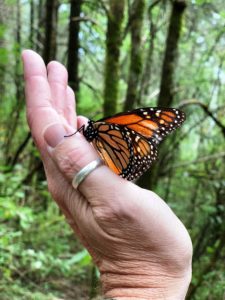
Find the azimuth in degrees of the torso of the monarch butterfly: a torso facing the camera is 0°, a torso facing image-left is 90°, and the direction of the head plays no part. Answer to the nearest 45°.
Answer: approximately 90°

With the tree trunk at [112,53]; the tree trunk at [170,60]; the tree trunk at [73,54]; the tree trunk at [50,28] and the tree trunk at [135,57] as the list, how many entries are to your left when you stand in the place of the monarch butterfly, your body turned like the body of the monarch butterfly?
0

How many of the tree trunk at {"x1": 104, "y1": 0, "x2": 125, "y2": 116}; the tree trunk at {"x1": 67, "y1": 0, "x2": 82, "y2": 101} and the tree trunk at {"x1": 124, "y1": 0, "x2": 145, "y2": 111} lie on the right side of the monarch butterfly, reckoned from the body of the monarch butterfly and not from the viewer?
3

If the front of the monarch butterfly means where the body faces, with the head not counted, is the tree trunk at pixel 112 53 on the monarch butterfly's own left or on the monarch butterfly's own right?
on the monarch butterfly's own right

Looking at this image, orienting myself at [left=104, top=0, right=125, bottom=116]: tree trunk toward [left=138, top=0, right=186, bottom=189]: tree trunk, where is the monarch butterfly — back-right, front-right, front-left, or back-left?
front-right

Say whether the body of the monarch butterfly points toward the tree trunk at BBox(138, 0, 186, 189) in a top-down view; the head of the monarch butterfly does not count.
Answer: no

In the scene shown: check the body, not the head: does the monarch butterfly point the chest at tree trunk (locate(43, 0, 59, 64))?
no

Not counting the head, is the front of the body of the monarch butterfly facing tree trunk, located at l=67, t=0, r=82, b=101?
no

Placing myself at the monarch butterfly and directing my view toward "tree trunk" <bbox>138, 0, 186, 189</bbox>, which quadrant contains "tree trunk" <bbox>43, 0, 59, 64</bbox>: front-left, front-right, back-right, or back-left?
front-left

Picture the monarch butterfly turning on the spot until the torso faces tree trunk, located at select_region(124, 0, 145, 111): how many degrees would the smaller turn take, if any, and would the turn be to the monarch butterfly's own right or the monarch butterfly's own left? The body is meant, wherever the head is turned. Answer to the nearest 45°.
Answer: approximately 90° to the monarch butterfly's own right

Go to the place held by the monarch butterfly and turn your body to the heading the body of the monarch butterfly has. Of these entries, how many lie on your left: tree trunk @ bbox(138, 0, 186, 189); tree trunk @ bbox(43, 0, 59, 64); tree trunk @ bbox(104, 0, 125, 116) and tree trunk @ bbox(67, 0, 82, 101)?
0
